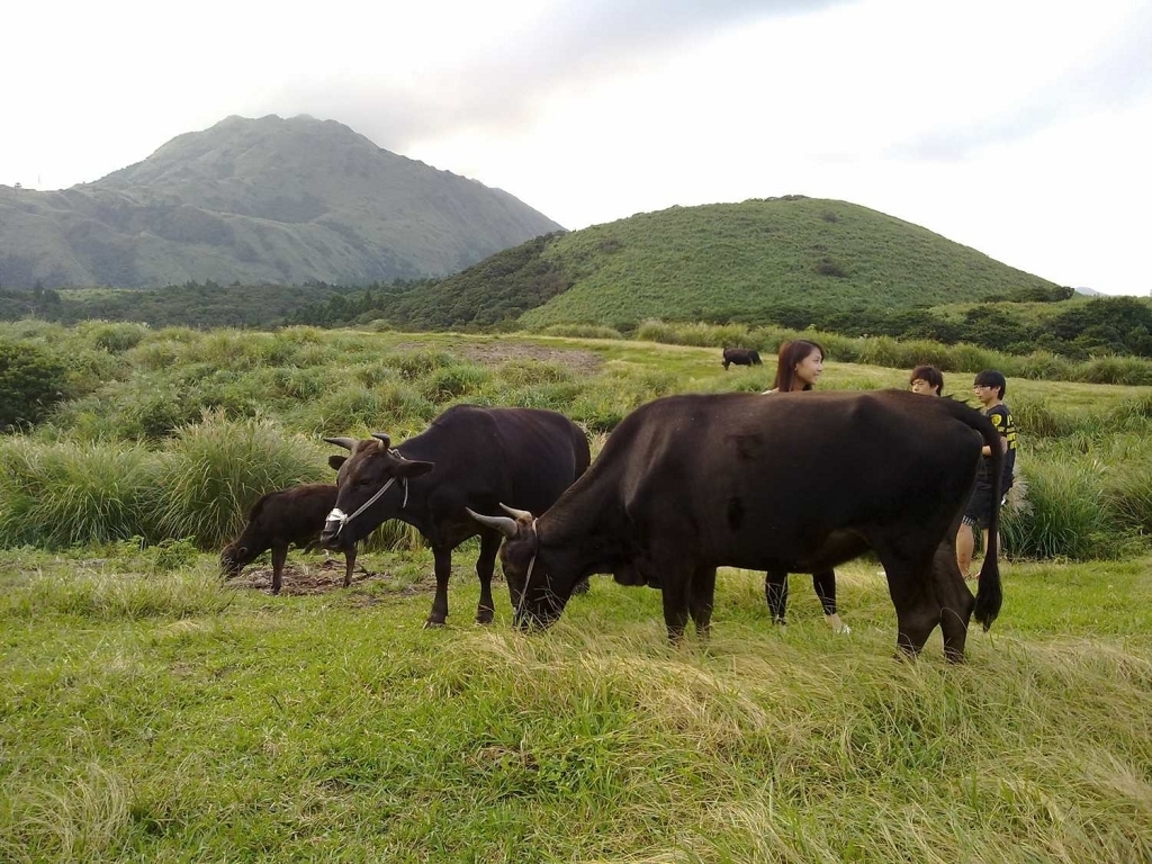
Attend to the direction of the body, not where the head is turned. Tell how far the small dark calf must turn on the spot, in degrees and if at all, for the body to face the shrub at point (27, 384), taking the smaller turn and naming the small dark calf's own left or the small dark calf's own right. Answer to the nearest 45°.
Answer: approximately 45° to the small dark calf's own right

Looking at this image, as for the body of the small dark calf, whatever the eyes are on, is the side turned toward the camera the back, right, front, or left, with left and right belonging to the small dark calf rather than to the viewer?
left

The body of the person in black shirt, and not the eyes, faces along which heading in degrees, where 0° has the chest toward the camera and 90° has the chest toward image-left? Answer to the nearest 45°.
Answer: approximately 90°

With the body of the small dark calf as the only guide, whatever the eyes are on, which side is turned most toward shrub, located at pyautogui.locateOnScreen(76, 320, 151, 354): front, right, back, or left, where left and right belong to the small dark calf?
right

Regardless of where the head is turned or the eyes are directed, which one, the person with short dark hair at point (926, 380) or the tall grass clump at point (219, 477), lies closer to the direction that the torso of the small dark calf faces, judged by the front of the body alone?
the tall grass clump

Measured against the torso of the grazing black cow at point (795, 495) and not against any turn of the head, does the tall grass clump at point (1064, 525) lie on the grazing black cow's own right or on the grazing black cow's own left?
on the grazing black cow's own right

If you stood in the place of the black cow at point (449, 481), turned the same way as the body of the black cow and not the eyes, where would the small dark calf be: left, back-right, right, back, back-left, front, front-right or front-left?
right

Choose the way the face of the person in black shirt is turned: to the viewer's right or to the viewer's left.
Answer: to the viewer's left

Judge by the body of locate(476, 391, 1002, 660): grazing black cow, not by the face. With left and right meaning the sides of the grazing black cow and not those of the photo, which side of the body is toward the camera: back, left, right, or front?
left

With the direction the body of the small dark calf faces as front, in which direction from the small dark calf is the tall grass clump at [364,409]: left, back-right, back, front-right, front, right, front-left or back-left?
right
